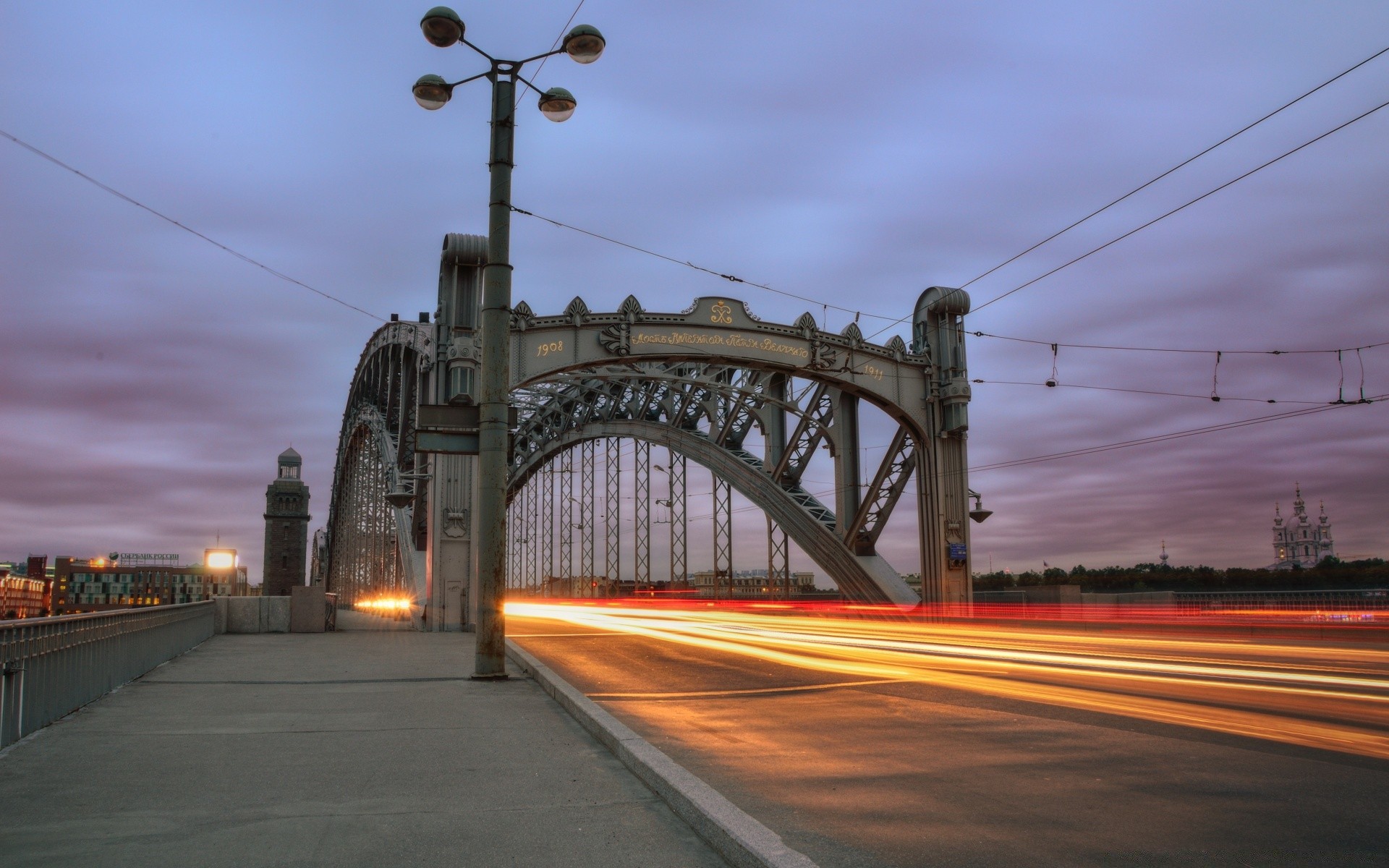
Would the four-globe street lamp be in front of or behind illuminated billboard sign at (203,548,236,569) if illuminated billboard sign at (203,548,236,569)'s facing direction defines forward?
in front

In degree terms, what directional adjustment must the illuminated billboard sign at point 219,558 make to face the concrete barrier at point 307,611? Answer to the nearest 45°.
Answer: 0° — it already faces it

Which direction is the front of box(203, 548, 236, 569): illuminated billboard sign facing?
toward the camera

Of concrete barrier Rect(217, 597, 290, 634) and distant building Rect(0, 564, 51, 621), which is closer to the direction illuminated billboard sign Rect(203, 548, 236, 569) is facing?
the concrete barrier

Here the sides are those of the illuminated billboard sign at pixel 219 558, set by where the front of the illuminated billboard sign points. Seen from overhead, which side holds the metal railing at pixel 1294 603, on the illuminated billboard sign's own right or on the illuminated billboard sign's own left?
on the illuminated billboard sign's own left

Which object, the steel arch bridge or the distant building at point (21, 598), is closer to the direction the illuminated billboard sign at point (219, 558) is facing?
the steel arch bridge

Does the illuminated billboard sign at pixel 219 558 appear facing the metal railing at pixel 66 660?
yes

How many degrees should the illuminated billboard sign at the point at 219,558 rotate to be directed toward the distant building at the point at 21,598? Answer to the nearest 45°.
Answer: approximately 135° to its right
